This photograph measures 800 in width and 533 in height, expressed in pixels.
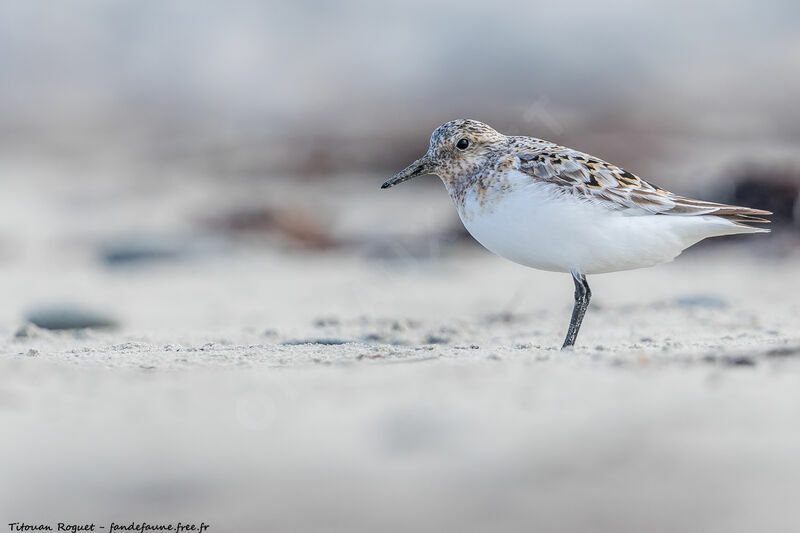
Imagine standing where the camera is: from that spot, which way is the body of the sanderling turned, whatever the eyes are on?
to the viewer's left
